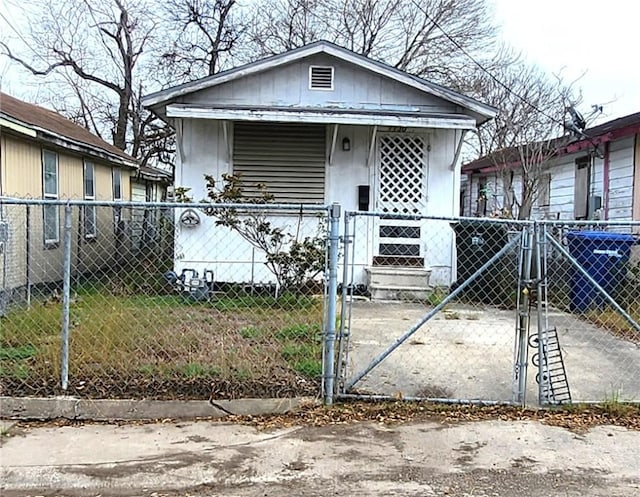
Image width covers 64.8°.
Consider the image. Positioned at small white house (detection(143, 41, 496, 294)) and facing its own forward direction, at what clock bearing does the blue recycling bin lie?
The blue recycling bin is roughly at 10 o'clock from the small white house.

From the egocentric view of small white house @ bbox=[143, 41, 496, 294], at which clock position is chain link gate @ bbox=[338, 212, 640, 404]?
The chain link gate is roughly at 11 o'clock from the small white house.

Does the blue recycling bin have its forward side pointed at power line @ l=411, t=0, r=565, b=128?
no

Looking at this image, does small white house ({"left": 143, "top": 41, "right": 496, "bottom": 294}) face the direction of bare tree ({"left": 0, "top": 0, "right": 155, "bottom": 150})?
no

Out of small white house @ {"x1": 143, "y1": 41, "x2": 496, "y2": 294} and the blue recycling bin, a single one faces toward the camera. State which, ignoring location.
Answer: the small white house

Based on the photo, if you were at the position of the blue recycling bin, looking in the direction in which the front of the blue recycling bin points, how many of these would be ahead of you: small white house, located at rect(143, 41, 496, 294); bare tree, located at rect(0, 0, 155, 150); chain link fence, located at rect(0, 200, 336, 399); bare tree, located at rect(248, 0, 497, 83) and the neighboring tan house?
0

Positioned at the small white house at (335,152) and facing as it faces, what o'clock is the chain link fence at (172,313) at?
The chain link fence is roughly at 1 o'clock from the small white house.

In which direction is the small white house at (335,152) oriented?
toward the camera

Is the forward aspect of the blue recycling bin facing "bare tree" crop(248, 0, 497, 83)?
no
